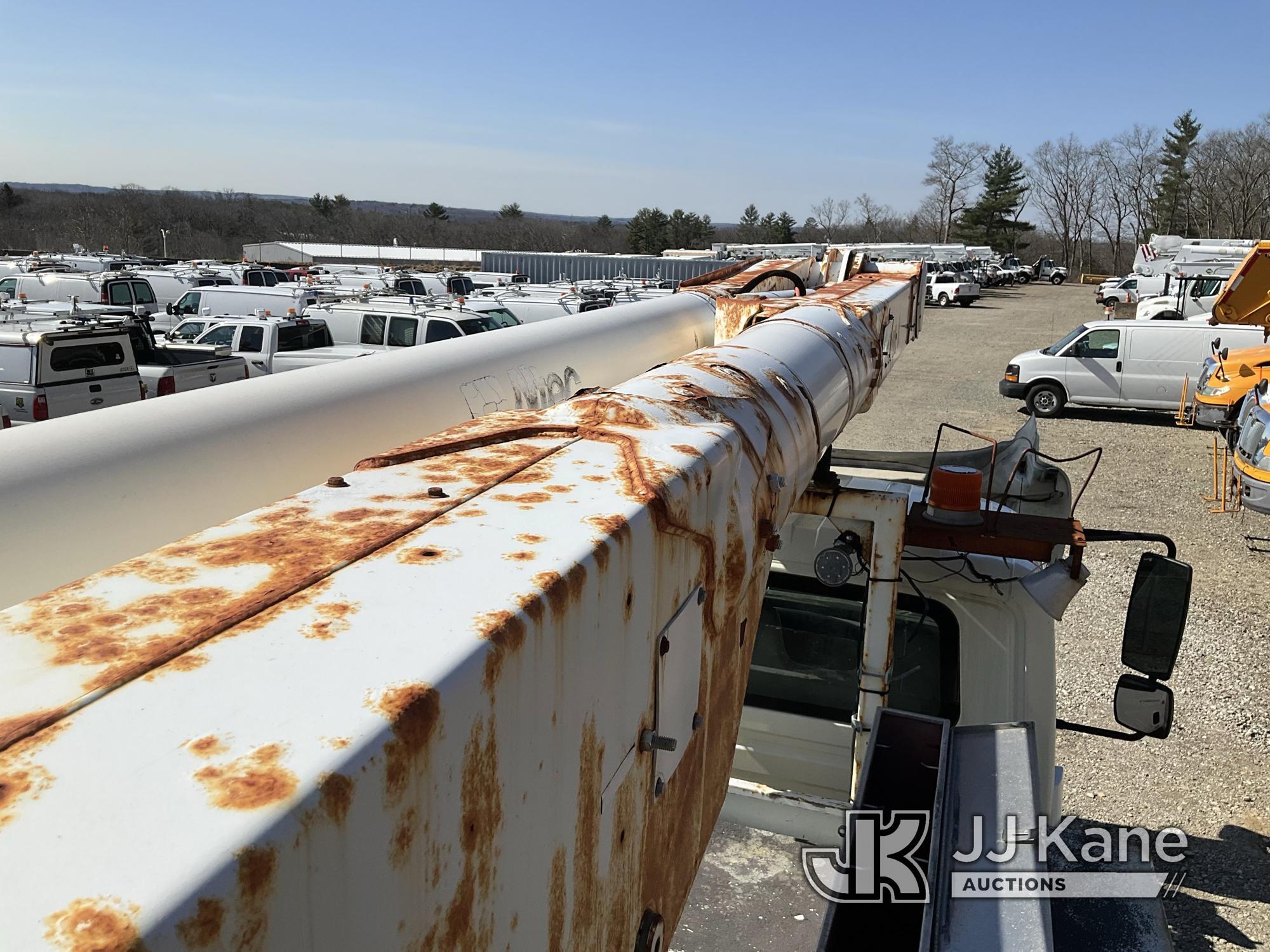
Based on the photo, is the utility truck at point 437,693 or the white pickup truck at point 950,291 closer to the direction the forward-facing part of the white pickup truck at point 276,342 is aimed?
the white pickup truck

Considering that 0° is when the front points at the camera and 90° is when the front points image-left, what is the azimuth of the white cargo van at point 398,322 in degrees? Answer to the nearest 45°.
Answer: approximately 315°

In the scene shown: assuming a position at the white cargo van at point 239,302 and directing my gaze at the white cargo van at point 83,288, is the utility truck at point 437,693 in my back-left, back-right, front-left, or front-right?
back-left

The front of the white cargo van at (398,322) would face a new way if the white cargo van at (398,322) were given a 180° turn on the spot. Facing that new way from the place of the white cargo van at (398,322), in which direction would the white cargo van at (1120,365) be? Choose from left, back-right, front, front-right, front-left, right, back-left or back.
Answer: back-right

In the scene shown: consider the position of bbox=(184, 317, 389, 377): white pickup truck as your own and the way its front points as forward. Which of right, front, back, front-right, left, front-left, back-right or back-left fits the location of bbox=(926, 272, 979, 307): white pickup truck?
right

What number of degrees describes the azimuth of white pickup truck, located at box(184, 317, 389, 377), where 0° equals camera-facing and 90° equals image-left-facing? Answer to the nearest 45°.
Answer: approximately 135°

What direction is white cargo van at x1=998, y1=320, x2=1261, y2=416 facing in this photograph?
to the viewer's left

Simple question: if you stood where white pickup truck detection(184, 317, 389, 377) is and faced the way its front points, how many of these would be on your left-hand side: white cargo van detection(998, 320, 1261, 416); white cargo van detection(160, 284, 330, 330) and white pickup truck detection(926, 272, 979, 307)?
0

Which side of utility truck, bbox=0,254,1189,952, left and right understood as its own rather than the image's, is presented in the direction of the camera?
back

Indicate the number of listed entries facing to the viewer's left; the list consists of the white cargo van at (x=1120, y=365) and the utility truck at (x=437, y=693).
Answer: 1

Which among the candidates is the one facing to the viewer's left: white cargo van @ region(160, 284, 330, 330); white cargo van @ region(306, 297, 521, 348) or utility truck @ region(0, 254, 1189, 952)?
white cargo van @ region(160, 284, 330, 330)

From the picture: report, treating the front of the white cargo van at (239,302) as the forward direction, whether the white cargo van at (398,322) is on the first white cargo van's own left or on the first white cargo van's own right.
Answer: on the first white cargo van's own left

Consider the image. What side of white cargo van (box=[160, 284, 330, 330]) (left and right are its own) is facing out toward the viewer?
left
